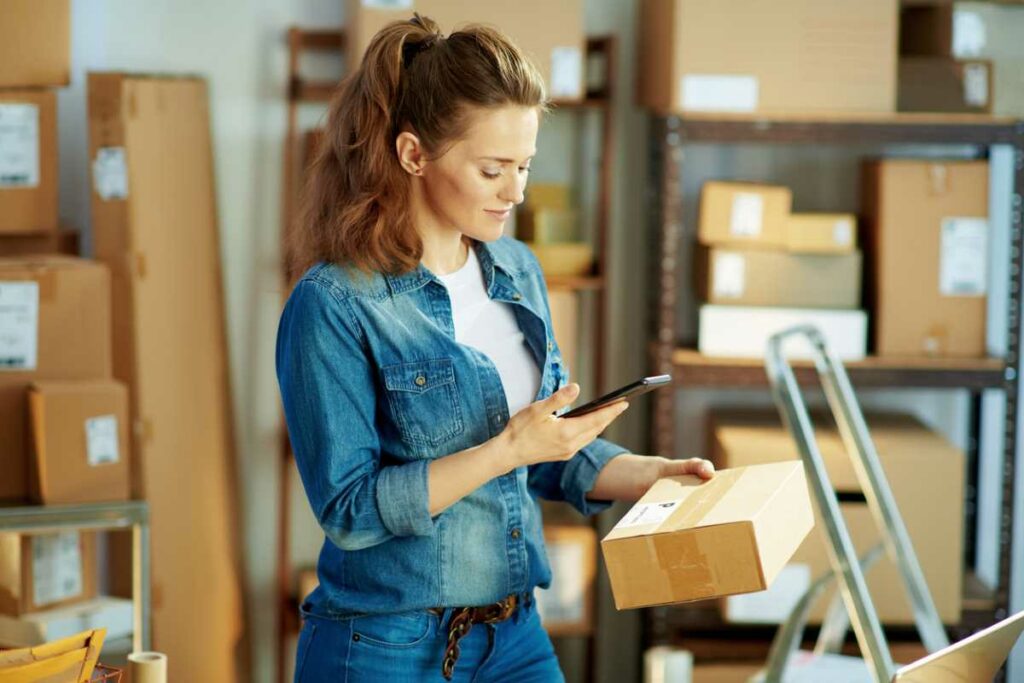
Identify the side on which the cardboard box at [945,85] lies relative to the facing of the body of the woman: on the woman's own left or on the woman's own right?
on the woman's own left

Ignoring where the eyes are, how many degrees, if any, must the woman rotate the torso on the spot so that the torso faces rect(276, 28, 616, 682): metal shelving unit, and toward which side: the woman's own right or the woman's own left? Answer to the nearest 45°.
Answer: approximately 135° to the woman's own left

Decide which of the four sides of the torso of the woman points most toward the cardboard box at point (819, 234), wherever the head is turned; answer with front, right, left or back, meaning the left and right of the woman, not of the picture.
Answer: left

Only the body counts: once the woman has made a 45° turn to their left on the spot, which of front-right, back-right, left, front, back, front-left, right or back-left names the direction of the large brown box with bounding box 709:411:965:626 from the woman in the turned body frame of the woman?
front-left

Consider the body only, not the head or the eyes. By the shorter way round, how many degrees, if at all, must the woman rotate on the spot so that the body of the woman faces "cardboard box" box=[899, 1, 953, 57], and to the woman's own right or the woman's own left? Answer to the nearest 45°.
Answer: approximately 90° to the woman's own left

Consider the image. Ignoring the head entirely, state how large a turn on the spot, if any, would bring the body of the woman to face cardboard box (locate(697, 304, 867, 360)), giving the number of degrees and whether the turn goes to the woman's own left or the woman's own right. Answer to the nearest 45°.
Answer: approximately 90° to the woman's own left

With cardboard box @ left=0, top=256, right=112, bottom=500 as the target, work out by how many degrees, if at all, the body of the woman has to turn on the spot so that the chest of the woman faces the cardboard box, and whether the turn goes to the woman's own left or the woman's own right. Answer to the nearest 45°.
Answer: approximately 180°

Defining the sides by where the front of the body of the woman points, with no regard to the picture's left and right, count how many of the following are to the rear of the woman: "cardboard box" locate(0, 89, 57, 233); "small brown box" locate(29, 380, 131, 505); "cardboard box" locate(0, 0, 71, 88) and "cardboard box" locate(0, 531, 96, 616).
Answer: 4

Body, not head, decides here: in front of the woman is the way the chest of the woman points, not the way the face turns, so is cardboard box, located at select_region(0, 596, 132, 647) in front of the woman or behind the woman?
behind

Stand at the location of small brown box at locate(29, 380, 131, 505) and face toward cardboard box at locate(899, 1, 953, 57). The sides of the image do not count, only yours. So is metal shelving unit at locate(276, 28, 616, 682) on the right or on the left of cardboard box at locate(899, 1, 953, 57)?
left

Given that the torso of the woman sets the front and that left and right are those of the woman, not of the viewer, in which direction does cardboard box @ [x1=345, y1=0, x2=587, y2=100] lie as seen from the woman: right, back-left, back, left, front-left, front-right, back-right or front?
back-left

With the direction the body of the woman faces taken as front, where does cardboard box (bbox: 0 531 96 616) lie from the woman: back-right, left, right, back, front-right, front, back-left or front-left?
back

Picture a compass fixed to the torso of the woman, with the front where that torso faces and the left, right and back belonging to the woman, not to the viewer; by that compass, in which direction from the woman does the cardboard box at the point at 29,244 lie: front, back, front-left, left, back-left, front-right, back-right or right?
back
